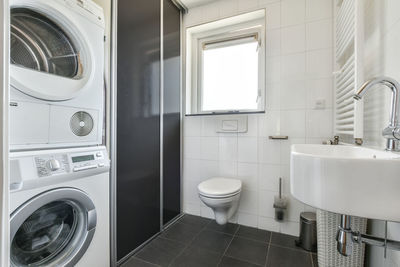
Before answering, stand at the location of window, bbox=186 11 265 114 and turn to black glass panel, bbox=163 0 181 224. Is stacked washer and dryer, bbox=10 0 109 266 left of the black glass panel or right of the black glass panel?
left

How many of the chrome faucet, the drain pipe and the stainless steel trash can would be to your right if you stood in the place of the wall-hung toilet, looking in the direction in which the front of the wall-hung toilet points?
0

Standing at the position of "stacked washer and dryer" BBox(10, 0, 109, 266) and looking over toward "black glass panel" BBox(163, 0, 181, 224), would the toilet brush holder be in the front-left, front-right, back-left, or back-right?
front-right

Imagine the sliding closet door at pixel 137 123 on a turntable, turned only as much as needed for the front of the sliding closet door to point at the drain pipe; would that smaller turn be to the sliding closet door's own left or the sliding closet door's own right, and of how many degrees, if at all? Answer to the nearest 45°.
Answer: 0° — it already faces it

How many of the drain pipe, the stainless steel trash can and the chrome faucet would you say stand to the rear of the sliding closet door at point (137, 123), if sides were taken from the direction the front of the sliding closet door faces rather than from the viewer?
0

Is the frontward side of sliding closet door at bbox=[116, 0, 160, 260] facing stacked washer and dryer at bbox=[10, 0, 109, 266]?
no

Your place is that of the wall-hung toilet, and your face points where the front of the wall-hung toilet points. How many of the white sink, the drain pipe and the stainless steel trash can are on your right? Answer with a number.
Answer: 0

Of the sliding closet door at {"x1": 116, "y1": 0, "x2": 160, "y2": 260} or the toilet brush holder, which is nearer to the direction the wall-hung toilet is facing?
the sliding closet door

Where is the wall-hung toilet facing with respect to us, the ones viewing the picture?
facing the viewer and to the left of the viewer

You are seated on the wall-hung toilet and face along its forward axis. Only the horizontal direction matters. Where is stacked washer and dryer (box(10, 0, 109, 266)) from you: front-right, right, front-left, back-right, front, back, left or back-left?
front

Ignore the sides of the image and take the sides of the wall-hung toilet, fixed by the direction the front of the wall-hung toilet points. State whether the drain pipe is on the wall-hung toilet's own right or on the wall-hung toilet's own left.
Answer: on the wall-hung toilet's own left

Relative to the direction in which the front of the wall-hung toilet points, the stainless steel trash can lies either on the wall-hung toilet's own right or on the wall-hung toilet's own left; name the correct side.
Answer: on the wall-hung toilet's own left

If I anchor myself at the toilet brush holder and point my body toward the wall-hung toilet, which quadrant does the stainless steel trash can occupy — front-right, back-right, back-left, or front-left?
back-left

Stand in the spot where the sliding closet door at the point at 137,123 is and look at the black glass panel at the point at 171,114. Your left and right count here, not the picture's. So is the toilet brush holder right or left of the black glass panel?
right

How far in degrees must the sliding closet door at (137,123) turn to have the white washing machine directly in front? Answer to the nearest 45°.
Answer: approximately 90° to its right

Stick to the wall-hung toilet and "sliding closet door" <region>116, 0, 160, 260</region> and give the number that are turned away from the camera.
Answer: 0

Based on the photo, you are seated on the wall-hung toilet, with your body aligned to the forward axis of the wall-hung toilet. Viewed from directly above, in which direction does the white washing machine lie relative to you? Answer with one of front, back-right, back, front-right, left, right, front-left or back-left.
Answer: front

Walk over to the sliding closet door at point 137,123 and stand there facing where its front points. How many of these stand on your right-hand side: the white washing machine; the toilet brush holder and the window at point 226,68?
1

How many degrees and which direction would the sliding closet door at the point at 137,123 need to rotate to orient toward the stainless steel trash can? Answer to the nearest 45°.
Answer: approximately 45° to its left

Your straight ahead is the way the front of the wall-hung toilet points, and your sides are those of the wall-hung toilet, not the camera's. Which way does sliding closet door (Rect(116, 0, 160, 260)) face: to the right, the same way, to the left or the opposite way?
to the left

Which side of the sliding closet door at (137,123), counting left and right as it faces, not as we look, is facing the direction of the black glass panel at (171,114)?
left

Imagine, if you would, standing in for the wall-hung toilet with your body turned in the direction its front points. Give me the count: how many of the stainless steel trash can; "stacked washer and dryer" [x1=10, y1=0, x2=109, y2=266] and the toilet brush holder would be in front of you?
1

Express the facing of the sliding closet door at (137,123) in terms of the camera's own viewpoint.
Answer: facing the viewer and to the right of the viewer

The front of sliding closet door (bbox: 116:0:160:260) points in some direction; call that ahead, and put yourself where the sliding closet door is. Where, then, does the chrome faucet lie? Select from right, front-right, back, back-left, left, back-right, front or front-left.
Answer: front
